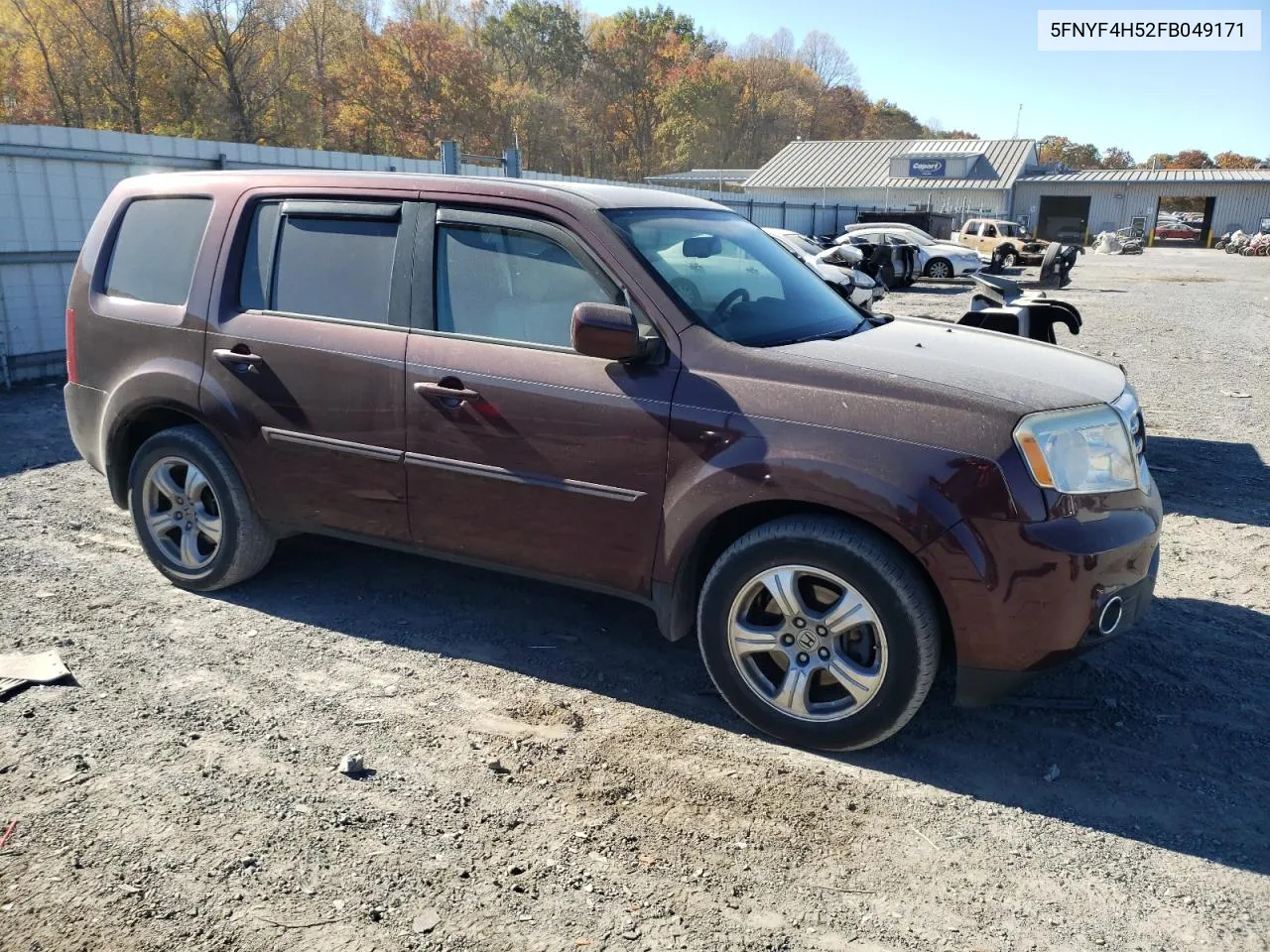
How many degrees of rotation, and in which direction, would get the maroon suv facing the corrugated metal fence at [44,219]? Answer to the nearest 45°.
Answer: approximately 180°

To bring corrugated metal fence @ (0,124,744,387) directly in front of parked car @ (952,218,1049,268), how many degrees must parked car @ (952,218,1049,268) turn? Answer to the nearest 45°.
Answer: approximately 45° to its right

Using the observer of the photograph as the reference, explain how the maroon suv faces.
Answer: facing the viewer and to the right of the viewer

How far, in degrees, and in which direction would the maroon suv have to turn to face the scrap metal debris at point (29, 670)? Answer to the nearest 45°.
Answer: approximately 135° to its right

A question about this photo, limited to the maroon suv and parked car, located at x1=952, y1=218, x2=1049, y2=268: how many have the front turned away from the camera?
0

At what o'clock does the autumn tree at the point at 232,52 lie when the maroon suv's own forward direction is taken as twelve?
The autumn tree is roughly at 7 o'clock from the maroon suv.

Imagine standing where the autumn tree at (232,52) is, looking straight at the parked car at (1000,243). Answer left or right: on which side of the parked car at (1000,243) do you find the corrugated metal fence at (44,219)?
right

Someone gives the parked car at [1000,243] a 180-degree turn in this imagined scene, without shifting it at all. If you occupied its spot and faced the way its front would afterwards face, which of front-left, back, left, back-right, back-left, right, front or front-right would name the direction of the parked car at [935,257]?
back-left
